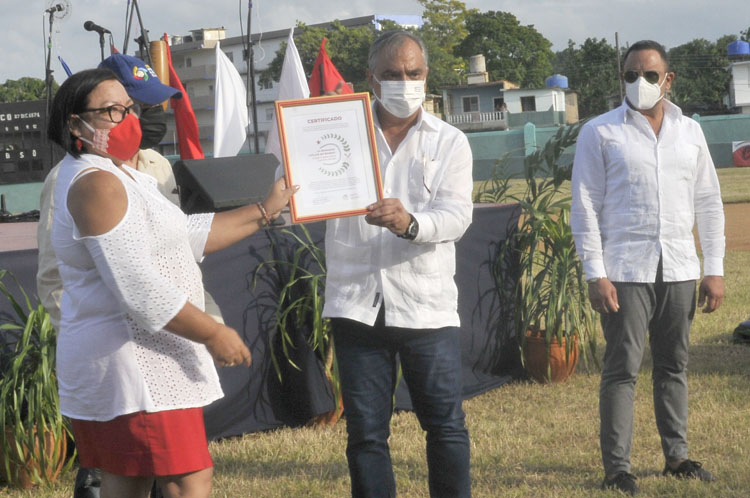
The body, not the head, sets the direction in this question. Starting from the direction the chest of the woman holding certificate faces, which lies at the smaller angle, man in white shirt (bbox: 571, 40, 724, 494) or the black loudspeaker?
the man in white shirt

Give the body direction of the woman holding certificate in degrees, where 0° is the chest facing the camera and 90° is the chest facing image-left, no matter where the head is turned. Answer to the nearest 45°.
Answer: approximately 315°

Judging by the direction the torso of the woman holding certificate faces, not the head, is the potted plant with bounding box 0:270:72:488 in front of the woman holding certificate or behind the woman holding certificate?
behind
